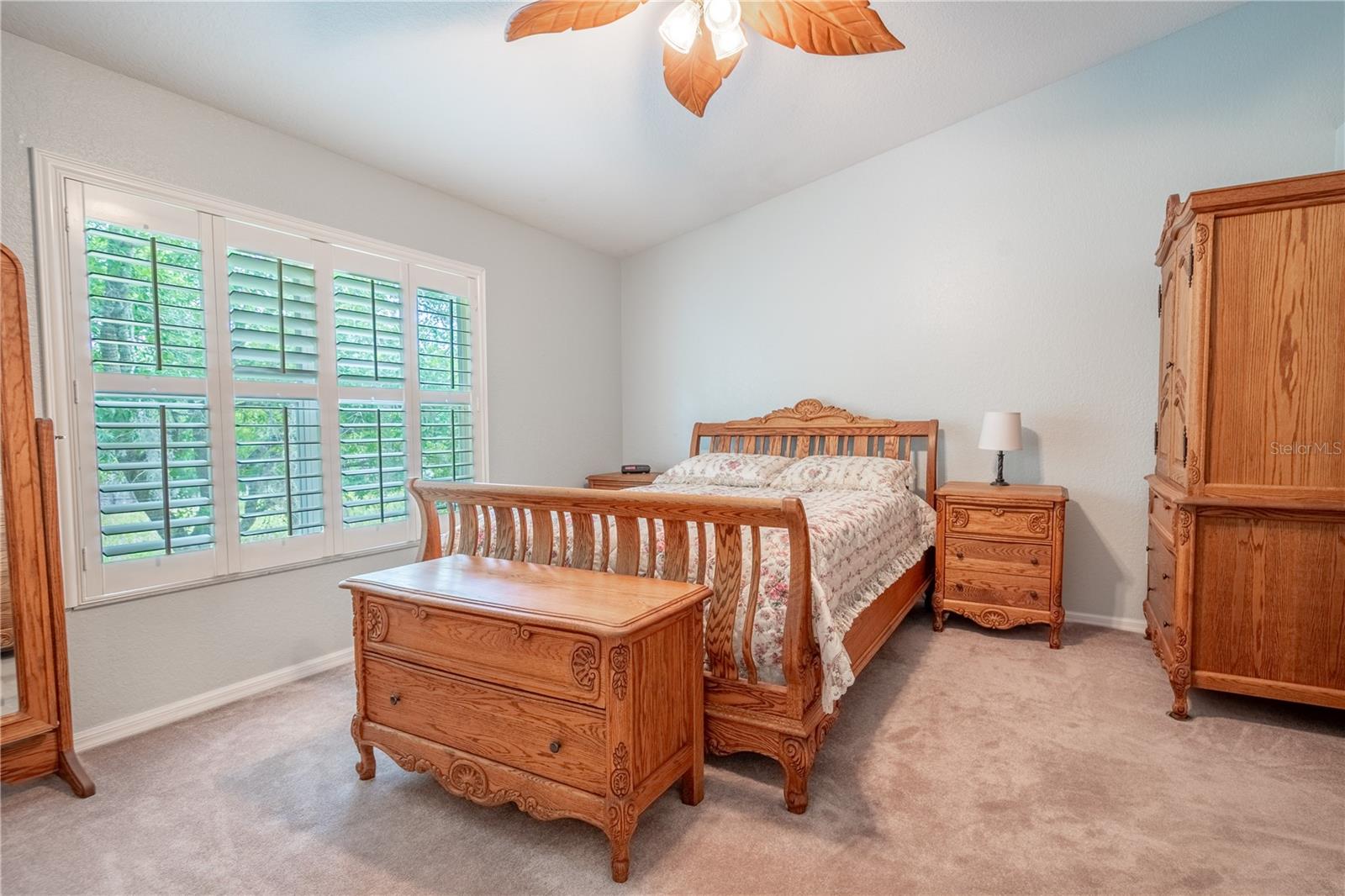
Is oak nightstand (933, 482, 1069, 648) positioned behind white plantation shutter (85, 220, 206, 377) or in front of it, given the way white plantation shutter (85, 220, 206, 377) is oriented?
in front

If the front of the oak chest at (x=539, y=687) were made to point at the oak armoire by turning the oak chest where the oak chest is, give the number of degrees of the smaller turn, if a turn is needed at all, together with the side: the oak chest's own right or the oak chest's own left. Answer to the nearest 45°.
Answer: approximately 135° to the oak chest's own left

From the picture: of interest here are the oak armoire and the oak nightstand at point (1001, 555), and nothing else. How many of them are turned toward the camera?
1

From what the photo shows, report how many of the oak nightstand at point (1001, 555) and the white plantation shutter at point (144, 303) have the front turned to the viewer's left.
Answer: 0

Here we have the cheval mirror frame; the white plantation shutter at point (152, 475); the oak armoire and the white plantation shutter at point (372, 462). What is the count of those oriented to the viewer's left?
1

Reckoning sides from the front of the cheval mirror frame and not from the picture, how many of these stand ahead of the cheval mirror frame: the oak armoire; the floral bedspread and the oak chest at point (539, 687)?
3

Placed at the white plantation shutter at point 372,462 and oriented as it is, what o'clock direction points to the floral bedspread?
The floral bedspread is roughly at 12 o'clock from the white plantation shutter.

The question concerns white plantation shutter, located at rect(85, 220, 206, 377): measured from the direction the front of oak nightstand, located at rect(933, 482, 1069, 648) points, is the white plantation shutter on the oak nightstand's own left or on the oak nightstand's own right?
on the oak nightstand's own right

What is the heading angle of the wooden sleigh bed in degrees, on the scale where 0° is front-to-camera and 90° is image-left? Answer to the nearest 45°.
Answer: approximately 45°

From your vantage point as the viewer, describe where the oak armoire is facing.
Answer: facing to the left of the viewer

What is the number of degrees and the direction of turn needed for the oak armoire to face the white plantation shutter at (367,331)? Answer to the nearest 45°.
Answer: approximately 45° to its left

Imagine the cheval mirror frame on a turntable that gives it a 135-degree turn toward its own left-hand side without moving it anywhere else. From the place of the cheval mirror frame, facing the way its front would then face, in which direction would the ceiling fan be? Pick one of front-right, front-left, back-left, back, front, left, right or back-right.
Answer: back-right

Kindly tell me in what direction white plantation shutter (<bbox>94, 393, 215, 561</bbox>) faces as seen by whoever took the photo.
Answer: facing the viewer and to the right of the viewer

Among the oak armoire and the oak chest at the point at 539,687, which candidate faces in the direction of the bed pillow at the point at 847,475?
the oak armoire

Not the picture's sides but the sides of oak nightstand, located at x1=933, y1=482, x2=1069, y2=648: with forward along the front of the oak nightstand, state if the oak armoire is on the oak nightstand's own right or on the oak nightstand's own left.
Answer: on the oak nightstand's own left

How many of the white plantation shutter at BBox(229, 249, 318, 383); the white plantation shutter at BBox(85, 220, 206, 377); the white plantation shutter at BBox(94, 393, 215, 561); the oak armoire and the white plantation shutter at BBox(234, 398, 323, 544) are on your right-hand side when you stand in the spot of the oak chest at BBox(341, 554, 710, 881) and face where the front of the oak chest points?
4

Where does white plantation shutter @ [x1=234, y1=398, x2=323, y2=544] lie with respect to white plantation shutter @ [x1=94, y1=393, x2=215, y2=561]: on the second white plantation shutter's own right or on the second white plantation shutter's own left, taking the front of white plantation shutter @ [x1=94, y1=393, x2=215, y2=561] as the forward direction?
on the second white plantation shutter's own left

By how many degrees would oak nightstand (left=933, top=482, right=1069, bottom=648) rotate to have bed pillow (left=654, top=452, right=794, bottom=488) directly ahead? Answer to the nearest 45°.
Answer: approximately 90° to its right
